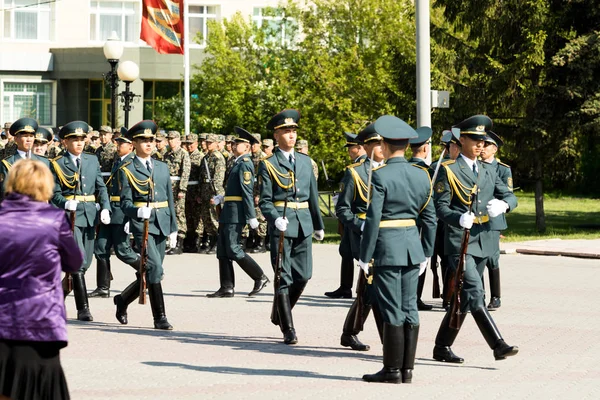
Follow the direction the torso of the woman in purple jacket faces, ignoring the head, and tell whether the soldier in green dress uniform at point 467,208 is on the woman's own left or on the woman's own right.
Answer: on the woman's own right

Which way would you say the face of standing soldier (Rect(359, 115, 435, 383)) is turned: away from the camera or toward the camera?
away from the camera

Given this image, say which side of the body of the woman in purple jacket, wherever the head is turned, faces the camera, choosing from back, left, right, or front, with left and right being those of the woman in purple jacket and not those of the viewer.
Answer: back

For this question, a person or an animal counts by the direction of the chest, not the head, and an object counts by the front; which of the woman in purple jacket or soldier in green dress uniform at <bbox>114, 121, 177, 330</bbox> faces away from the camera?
the woman in purple jacket

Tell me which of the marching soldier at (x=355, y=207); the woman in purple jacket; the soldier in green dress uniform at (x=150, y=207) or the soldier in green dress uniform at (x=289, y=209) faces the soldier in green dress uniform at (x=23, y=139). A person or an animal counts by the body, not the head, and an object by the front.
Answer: the woman in purple jacket

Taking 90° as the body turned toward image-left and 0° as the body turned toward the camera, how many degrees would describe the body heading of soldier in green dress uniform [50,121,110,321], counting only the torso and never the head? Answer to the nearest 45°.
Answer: approximately 315°

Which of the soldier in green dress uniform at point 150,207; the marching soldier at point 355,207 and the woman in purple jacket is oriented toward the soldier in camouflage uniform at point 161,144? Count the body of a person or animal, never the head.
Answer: the woman in purple jacket
